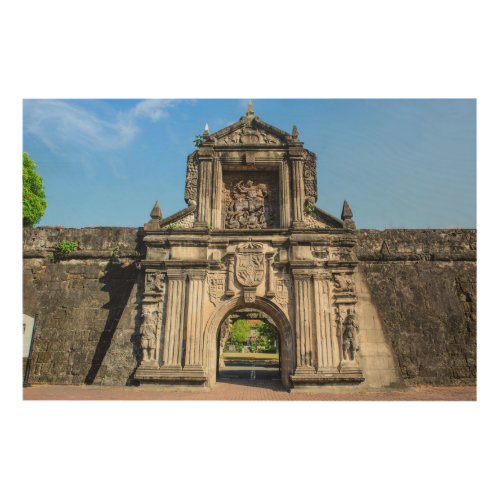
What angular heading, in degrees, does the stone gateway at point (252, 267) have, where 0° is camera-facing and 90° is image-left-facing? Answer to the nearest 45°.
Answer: approximately 0°

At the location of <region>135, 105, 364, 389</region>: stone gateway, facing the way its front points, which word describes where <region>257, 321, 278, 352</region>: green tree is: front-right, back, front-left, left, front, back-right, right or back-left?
back

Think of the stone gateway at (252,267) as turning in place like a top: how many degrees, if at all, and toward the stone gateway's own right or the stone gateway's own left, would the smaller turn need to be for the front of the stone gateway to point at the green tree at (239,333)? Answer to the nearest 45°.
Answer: approximately 180°
